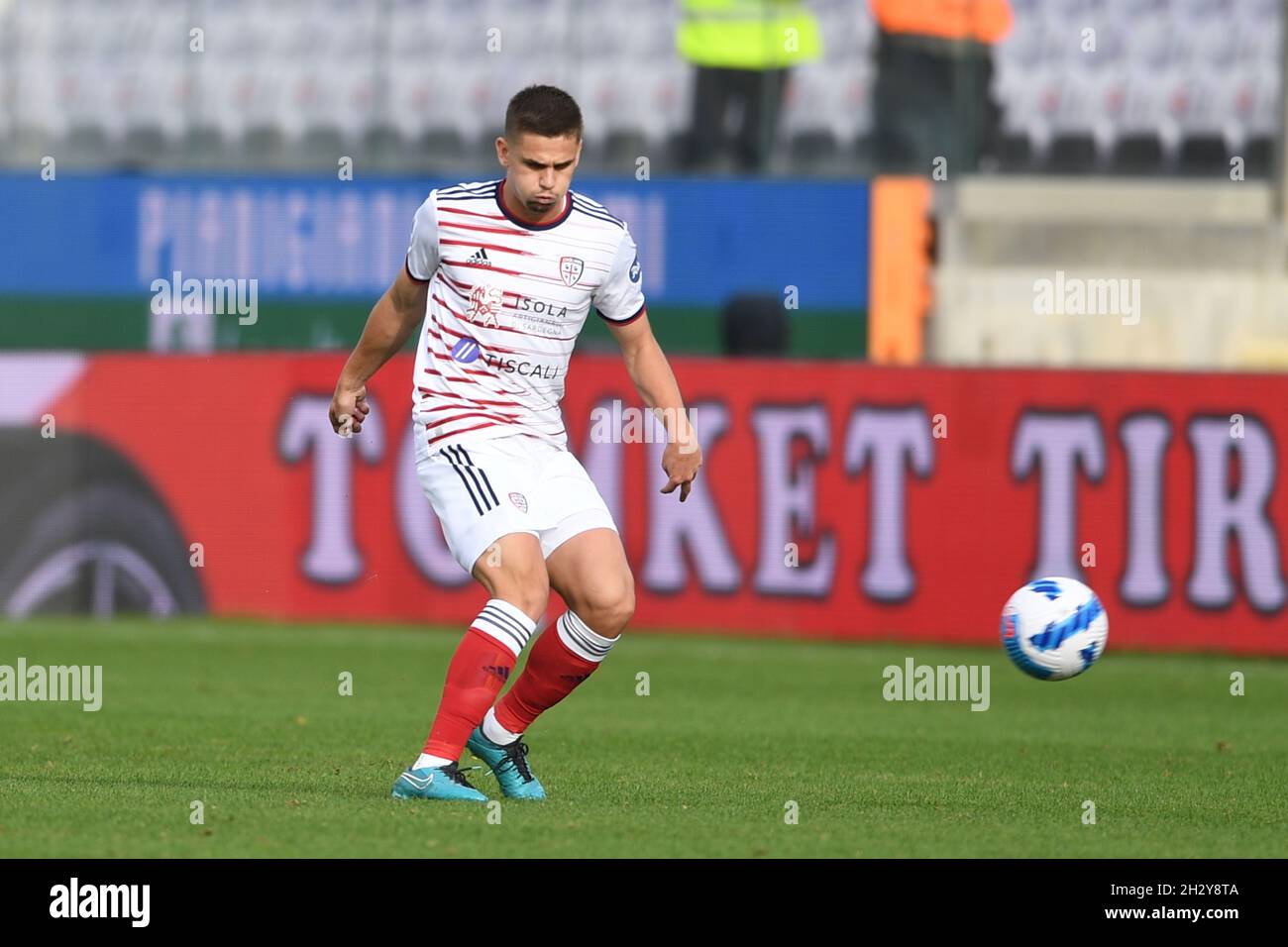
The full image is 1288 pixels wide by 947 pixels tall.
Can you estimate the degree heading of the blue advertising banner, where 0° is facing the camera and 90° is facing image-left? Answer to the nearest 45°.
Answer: approximately 0°

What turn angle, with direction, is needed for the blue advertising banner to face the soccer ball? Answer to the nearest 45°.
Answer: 0° — it already faces it

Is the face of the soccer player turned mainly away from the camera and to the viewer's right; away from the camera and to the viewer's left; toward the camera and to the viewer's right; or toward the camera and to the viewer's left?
toward the camera and to the viewer's right
